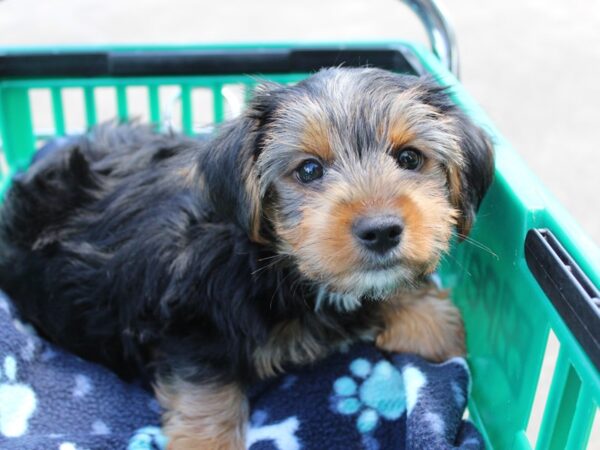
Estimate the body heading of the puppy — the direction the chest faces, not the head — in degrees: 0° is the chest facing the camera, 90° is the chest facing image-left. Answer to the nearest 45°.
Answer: approximately 315°
